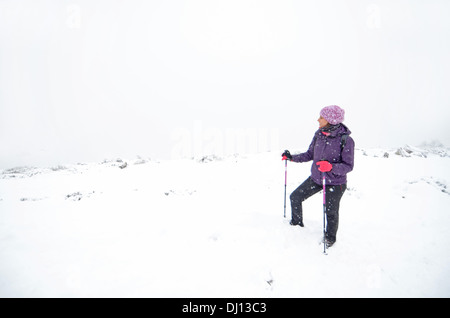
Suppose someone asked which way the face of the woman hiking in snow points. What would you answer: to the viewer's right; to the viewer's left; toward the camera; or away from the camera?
to the viewer's left

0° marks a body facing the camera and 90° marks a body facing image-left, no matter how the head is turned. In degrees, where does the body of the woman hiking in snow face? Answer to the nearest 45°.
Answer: approximately 45°
